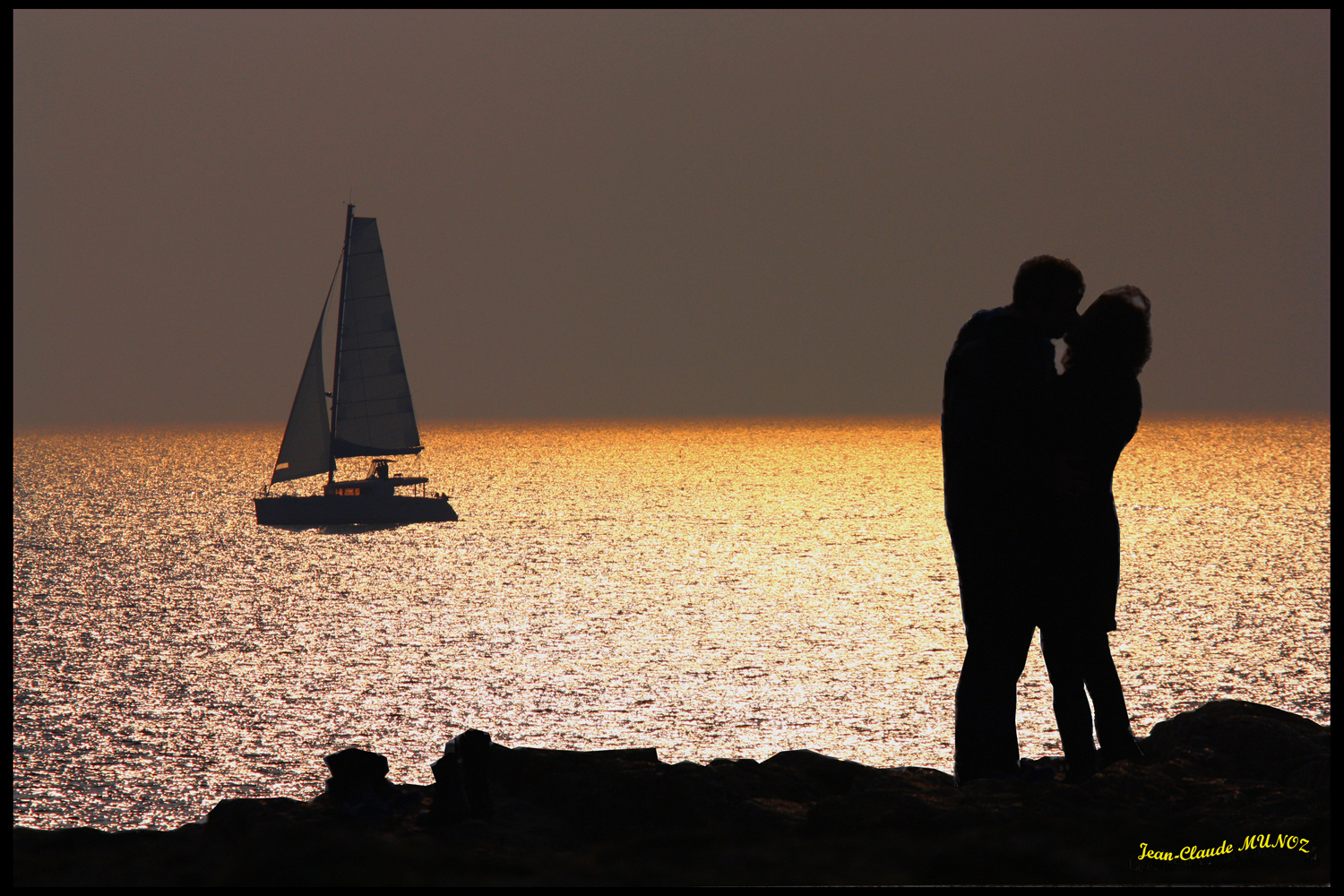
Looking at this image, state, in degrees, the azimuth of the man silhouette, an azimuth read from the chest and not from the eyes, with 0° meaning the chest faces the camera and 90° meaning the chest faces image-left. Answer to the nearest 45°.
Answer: approximately 270°

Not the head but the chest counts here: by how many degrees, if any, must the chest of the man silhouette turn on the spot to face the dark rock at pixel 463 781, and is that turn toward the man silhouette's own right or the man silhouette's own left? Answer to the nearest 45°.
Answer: approximately 180°

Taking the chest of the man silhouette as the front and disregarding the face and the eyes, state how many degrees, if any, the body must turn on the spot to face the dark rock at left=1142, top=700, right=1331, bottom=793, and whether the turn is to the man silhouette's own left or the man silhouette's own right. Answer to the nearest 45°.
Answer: approximately 45° to the man silhouette's own left

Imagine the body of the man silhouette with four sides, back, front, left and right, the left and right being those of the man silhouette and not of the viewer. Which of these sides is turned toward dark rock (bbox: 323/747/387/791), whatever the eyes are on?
back
